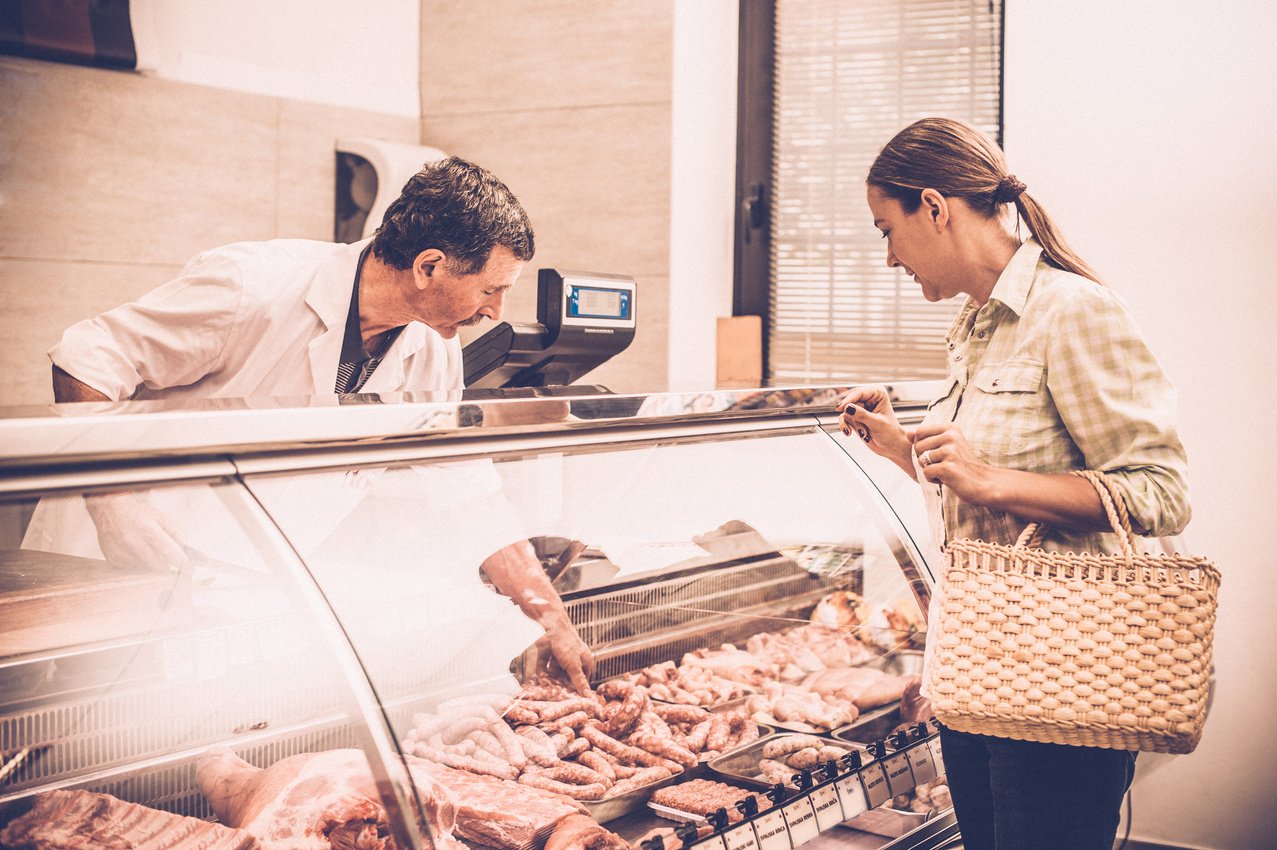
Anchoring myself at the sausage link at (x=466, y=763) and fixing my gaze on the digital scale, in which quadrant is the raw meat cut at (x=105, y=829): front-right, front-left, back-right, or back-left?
back-left

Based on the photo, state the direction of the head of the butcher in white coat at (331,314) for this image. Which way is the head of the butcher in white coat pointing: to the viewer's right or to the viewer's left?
to the viewer's right

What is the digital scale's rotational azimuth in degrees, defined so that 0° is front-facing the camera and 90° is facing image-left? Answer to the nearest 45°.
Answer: approximately 315°

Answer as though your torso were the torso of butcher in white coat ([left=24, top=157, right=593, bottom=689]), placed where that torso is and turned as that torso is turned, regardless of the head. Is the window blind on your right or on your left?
on your left

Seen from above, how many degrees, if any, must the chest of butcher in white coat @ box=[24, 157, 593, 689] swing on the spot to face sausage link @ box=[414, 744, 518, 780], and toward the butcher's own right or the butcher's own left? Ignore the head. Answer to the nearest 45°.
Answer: approximately 45° to the butcher's own right

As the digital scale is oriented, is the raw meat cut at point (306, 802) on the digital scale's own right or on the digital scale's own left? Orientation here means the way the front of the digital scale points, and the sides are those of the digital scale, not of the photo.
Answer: on the digital scale's own right
